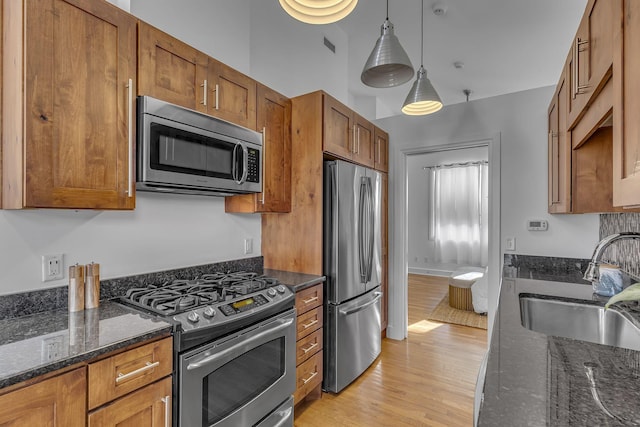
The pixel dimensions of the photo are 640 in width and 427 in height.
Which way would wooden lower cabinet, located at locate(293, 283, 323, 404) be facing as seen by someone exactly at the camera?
facing the viewer and to the right of the viewer

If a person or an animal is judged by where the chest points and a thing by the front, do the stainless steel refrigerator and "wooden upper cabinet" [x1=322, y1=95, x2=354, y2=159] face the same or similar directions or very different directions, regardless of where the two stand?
same or similar directions

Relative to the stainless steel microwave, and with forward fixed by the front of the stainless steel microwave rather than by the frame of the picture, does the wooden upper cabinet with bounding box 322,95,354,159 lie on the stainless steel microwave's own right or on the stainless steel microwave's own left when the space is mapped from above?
on the stainless steel microwave's own left

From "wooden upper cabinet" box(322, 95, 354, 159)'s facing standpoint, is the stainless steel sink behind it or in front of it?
in front

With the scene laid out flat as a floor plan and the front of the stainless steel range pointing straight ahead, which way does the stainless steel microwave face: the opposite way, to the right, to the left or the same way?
the same way

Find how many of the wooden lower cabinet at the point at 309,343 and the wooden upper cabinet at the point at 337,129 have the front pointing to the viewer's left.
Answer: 0

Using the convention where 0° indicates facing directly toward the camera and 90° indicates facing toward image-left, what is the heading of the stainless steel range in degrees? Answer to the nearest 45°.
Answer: approximately 315°

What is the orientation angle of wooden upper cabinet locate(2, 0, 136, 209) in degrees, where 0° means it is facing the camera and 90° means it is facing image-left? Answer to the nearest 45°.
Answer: approximately 315°

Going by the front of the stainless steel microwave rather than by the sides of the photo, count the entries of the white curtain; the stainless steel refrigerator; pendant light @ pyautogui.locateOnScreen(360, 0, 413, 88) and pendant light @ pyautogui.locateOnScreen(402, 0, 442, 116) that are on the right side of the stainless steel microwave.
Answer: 0

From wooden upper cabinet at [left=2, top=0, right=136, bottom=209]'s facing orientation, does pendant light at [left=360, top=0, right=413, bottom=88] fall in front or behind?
in front

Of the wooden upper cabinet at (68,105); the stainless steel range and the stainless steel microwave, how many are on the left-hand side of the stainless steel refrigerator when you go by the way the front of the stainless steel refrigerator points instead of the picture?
0

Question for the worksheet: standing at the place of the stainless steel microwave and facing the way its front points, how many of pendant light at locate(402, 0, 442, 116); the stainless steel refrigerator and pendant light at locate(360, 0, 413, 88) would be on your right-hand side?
0

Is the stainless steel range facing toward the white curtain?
no
